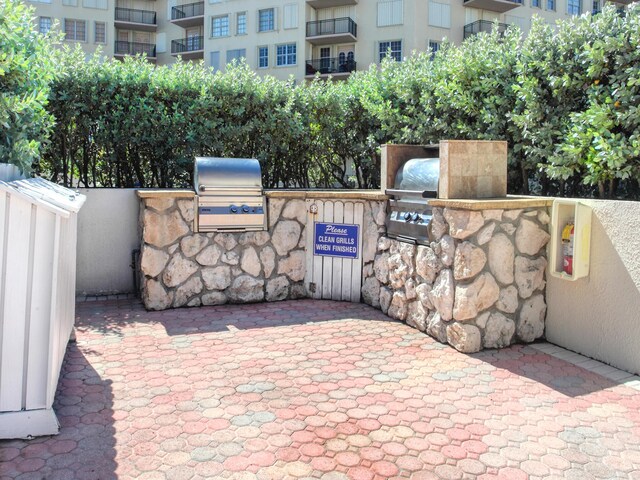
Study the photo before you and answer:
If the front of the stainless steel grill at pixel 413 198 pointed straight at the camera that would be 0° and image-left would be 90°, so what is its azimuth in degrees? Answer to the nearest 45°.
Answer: approximately 45°

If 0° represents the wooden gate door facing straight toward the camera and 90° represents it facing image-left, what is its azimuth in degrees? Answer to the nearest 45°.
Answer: approximately 0°

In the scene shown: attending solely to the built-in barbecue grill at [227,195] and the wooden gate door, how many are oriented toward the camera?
2

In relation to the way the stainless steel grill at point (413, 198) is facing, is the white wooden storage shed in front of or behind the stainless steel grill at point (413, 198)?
in front

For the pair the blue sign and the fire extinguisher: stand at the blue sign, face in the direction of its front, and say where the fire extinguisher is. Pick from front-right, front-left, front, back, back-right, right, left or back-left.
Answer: front-left

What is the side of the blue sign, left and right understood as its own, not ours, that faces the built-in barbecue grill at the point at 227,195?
right

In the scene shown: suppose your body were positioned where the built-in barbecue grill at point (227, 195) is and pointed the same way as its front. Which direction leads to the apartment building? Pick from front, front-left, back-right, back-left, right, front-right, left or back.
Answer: back

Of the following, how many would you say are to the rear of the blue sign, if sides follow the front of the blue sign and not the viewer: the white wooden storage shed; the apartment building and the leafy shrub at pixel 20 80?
1

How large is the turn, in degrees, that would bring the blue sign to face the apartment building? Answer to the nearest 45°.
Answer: approximately 180°

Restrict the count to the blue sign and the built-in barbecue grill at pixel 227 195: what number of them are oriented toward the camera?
2
